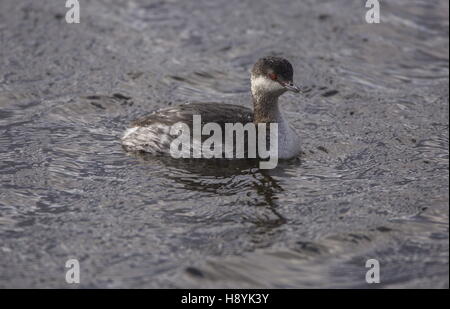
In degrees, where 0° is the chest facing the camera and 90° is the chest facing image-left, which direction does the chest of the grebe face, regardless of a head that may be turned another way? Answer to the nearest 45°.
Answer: approximately 270°
